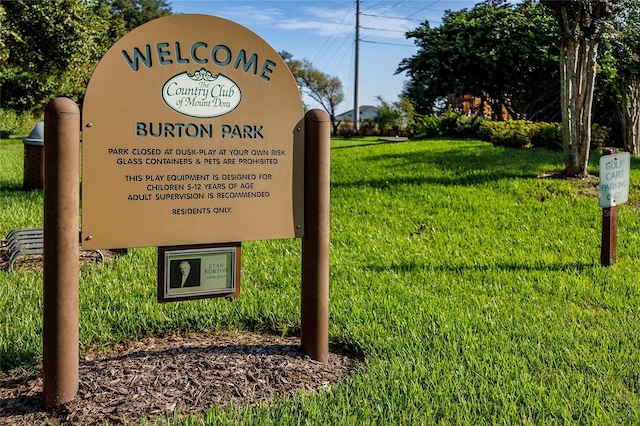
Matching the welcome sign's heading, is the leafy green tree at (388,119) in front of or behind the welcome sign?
behind

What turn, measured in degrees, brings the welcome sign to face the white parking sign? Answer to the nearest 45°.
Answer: approximately 135° to its left

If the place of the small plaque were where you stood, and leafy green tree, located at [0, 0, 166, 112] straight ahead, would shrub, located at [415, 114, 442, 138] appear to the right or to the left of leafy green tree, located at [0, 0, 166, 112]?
right

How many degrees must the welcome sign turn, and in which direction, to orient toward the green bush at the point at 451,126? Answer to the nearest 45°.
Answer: approximately 135° to its left

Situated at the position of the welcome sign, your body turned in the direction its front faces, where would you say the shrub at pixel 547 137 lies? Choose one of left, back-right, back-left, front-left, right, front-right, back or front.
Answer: back-left

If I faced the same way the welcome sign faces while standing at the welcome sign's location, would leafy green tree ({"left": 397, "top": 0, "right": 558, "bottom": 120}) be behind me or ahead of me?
behind

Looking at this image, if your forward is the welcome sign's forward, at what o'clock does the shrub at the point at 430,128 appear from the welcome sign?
The shrub is roughly at 7 o'clock from the welcome sign.

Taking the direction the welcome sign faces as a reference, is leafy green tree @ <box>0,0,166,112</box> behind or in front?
behind

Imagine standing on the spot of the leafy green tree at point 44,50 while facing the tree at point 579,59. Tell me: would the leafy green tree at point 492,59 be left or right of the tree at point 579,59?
left

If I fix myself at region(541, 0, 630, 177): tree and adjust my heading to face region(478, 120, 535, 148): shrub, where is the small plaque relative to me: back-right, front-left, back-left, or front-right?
back-left
